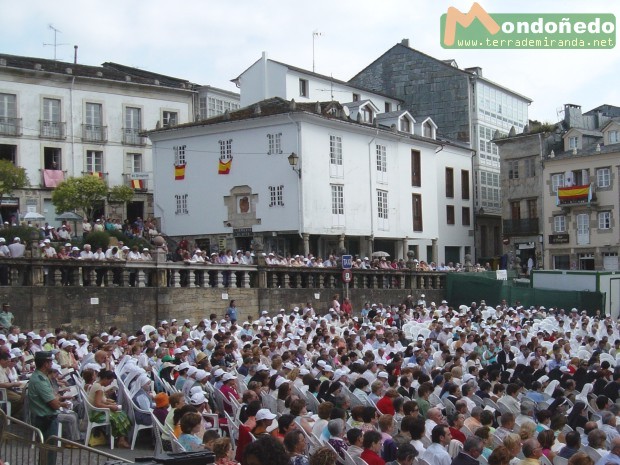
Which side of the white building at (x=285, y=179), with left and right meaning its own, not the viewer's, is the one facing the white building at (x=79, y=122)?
right

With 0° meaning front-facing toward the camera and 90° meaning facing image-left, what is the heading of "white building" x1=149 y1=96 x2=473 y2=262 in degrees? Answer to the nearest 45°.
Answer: approximately 45°

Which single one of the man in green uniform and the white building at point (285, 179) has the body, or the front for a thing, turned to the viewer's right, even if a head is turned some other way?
the man in green uniform

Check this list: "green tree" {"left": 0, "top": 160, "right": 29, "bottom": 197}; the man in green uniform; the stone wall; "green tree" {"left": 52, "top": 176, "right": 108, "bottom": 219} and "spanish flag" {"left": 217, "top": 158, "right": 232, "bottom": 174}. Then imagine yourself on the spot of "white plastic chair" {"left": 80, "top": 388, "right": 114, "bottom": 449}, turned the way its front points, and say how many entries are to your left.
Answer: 4

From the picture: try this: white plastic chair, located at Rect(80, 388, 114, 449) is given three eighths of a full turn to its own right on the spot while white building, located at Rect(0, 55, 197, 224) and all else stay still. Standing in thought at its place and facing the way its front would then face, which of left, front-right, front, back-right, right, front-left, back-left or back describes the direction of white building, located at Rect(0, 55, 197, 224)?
back-right

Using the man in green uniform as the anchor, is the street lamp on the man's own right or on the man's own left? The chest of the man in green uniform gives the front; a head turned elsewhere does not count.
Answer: on the man's own left

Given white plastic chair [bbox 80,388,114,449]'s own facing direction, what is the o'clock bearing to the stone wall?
The stone wall is roughly at 9 o'clock from the white plastic chair.

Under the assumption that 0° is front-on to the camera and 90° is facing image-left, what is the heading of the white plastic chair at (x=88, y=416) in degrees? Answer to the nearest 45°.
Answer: approximately 270°

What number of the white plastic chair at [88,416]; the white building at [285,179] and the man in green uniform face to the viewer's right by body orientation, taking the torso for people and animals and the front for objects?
2

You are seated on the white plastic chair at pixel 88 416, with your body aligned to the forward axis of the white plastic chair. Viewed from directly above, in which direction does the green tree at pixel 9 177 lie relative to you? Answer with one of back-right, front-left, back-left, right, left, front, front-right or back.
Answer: left

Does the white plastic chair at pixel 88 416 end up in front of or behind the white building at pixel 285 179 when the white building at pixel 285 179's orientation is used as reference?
in front

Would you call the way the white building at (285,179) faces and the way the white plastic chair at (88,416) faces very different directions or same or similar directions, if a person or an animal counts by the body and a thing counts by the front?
very different directions

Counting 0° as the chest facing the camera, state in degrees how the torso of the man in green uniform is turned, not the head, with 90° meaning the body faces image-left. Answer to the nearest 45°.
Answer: approximately 270°
